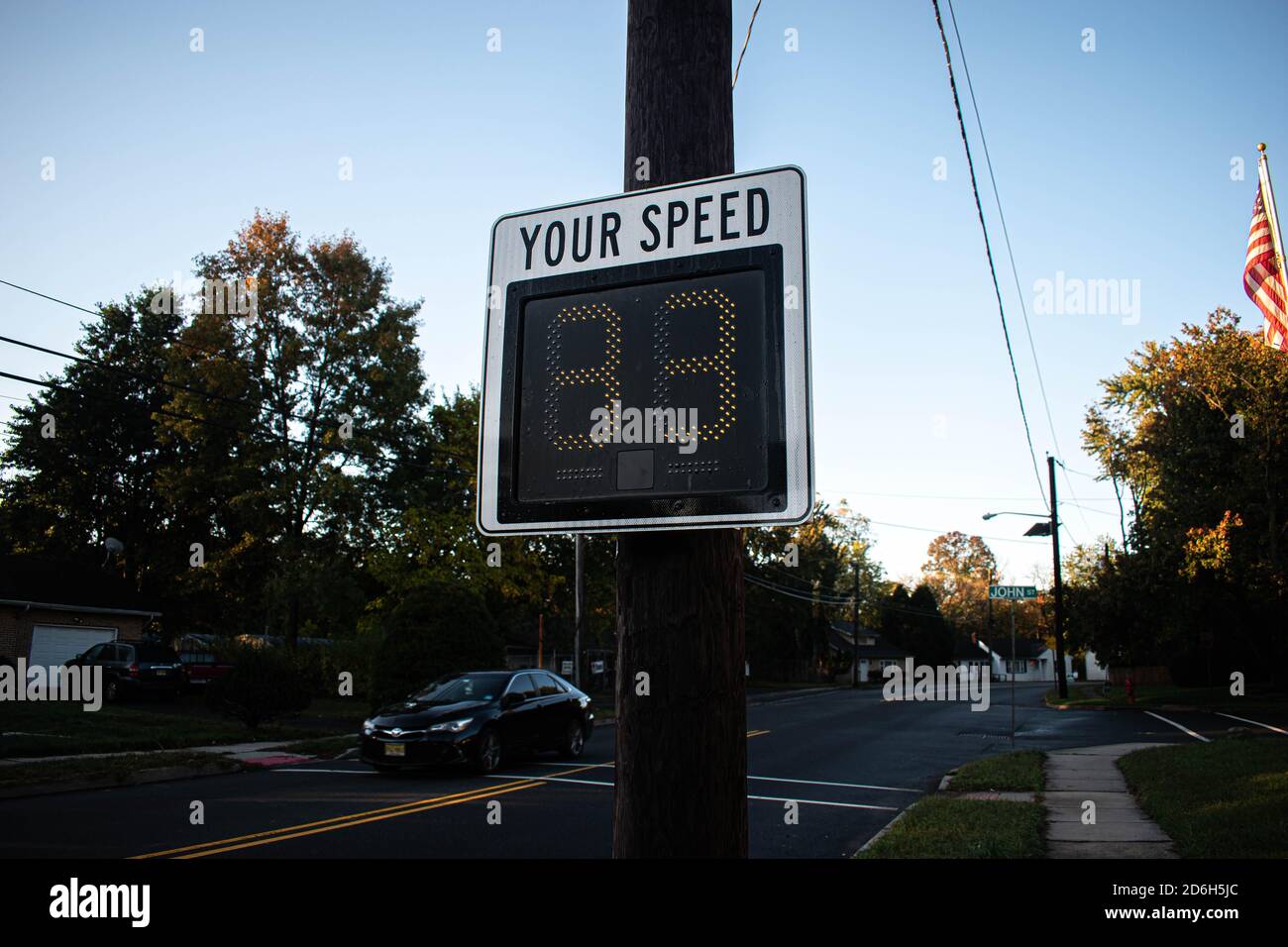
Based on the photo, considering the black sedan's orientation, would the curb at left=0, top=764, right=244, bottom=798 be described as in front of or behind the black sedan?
in front

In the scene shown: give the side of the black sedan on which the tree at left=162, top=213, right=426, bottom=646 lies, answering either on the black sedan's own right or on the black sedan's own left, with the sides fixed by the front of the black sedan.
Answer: on the black sedan's own right

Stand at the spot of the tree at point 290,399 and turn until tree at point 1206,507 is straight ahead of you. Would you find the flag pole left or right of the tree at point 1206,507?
right

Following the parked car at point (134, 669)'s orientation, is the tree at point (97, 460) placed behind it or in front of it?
in front

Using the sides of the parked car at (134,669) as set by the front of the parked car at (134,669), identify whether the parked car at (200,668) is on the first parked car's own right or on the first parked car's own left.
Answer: on the first parked car's own right

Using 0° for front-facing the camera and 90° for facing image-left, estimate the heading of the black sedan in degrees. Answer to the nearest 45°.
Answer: approximately 45°

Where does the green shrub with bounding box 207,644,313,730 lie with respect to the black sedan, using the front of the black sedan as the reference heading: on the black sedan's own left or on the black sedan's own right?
on the black sedan's own right

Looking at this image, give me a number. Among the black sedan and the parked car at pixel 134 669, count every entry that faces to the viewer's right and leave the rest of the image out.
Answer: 0
